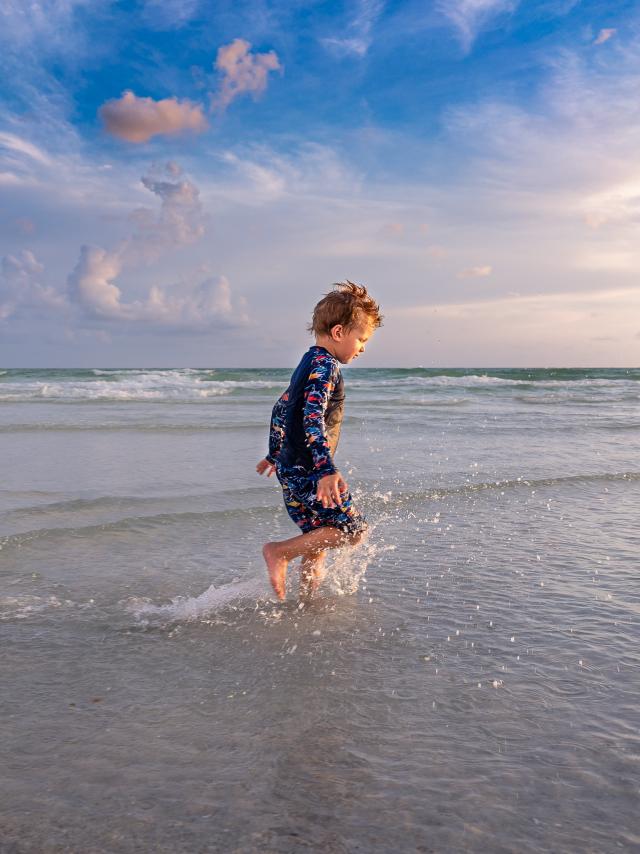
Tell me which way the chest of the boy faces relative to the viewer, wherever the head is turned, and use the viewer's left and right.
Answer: facing to the right of the viewer

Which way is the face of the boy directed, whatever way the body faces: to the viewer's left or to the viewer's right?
to the viewer's right
